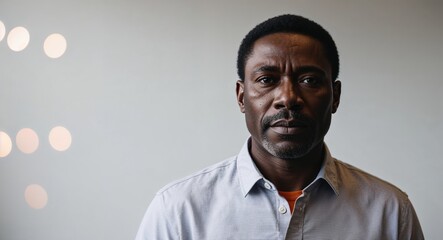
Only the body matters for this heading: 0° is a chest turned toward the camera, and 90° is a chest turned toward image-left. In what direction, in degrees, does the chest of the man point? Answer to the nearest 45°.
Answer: approximately 0°
